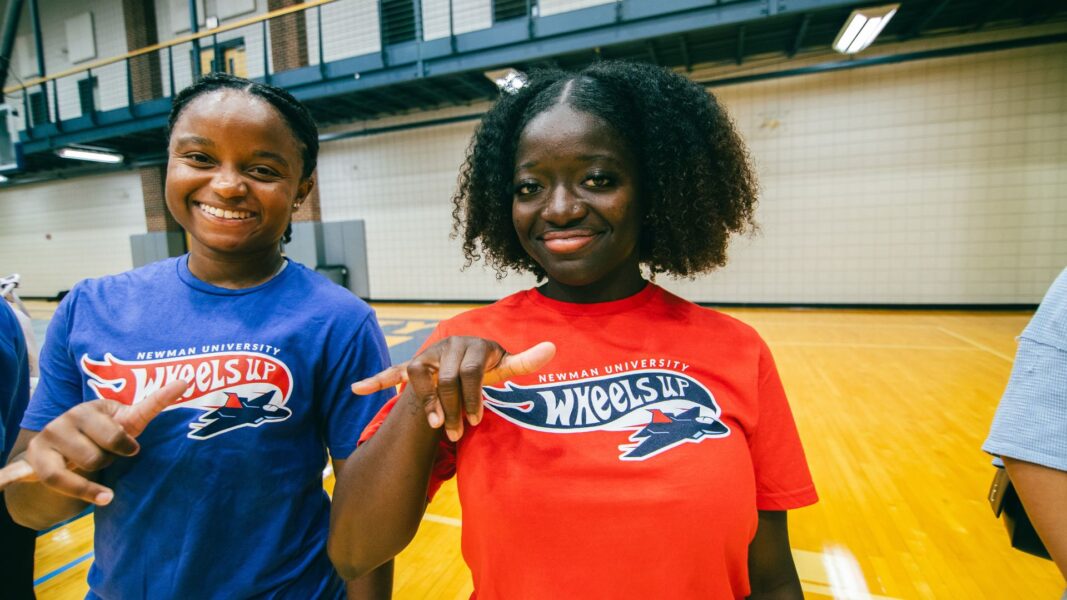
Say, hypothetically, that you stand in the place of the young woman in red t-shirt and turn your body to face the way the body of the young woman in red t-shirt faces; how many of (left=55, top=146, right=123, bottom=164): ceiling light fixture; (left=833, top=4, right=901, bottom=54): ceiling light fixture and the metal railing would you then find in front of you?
0

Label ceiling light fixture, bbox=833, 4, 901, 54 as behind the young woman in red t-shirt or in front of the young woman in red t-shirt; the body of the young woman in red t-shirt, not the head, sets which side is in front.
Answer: behind

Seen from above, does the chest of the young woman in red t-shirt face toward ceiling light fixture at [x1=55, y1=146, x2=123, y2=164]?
no

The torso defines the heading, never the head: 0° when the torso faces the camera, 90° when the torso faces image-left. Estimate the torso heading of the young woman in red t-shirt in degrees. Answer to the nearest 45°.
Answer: approximately 0°

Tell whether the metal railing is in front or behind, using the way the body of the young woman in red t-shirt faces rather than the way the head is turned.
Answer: behind

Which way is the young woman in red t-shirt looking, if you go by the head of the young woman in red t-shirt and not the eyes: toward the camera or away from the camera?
toward the camera

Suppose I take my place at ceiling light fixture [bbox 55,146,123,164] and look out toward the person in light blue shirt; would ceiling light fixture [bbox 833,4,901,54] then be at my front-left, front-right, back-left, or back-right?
front-left
